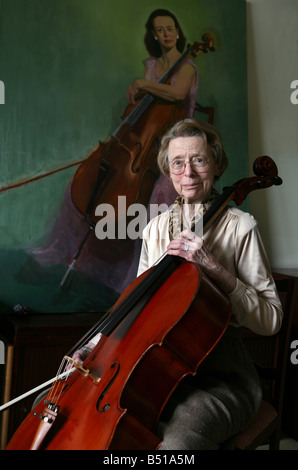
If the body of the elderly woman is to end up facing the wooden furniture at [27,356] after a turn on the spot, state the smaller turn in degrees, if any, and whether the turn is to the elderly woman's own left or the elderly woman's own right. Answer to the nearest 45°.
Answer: approximately 90° to the elderly woman's own right

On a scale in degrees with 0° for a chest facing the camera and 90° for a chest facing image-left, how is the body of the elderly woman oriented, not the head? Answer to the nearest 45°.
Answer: approximately 45°
